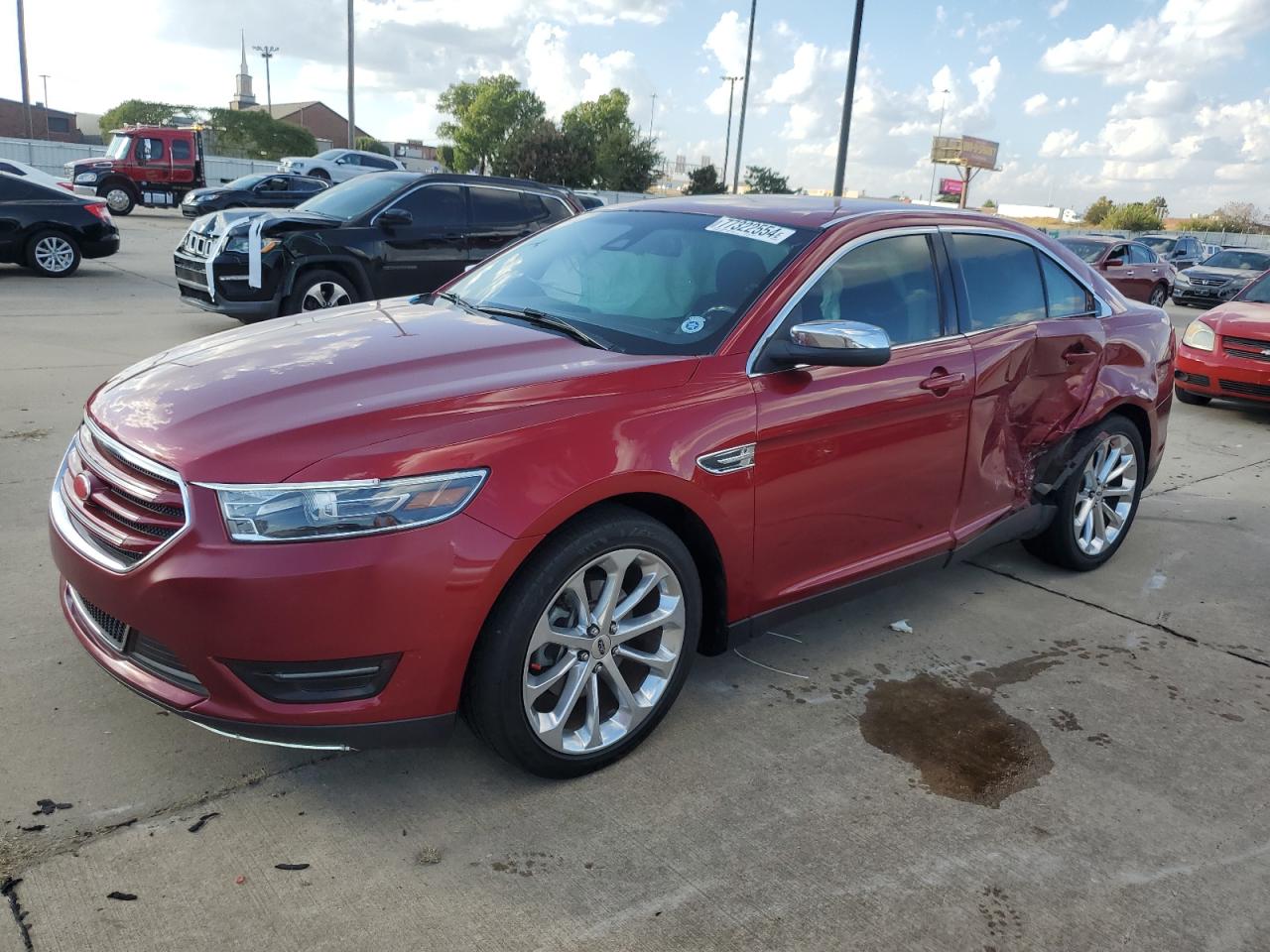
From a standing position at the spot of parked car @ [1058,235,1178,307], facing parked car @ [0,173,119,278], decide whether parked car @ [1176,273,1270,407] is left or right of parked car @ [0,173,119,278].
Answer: left

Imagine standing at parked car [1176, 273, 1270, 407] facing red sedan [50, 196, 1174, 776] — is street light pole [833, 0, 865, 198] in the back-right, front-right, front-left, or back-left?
back-right

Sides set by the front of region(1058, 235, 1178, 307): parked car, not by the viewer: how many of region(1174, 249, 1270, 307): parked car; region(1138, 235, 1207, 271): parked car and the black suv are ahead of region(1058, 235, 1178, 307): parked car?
1

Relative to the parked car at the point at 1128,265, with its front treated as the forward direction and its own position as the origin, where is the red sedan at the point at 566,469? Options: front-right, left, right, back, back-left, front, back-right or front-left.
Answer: front-left

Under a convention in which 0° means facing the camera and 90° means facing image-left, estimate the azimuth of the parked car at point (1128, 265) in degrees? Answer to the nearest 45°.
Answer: approximately 45°

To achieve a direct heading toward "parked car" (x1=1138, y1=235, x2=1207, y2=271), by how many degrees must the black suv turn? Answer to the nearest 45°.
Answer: approximately 180°

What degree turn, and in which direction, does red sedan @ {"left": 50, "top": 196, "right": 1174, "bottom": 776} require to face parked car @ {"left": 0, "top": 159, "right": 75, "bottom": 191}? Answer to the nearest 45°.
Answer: approximately 90° to its right

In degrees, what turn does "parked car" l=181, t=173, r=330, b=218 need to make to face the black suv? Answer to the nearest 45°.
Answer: approximately 45° to its left

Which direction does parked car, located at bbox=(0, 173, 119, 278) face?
to the viewer's left
